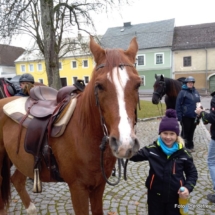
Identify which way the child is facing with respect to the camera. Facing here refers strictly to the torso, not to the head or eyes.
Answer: toward the camera

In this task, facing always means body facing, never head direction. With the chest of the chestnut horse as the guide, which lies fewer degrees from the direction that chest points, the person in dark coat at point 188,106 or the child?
the child

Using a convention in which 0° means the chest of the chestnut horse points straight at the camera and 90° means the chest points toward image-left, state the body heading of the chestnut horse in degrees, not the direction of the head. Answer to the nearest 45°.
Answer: approximately 315°

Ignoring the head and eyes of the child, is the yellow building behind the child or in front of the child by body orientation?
behind

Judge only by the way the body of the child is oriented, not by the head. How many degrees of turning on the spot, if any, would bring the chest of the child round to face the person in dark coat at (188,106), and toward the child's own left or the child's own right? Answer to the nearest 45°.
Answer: approximately 180°

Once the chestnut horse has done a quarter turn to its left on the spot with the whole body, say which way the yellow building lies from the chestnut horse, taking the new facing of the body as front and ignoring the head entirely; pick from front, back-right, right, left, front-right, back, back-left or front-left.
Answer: front-left

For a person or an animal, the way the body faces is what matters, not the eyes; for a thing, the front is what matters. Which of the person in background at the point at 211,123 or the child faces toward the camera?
the child

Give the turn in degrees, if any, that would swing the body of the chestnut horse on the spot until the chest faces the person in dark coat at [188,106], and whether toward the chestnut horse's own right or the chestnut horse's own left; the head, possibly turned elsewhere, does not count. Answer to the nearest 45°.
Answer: approximately 90° to the chestnut horse's own left

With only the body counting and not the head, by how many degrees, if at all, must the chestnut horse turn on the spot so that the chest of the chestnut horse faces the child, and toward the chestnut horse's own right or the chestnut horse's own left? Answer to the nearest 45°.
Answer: approximately 45° to the chestnut horse's own left
